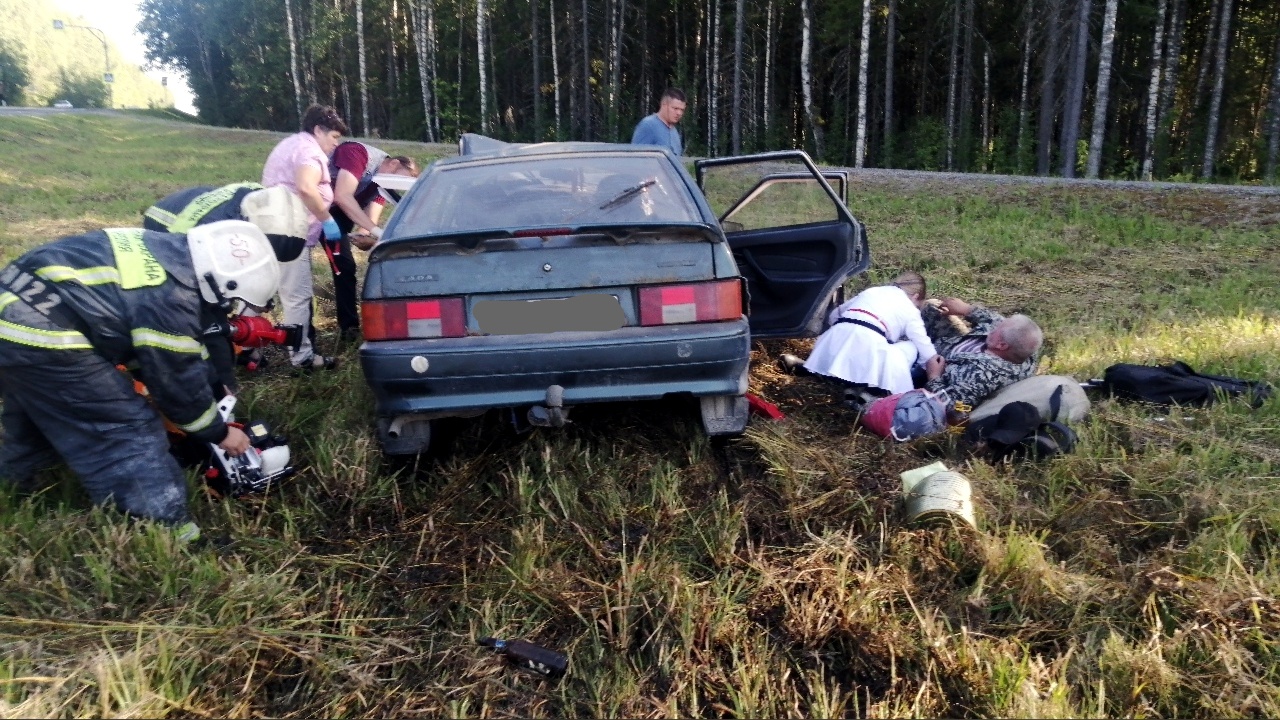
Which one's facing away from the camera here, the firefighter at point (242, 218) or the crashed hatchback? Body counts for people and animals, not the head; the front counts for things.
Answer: the crashed hatchback

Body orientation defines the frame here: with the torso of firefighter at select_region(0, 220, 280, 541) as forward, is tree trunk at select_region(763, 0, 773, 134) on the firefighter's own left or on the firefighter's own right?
on the firefighter's own left

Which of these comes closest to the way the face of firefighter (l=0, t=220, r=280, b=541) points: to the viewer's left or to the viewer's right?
to the viewer's right

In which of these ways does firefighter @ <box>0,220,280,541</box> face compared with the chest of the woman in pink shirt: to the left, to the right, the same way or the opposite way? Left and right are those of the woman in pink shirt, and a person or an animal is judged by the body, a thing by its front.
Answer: the same way

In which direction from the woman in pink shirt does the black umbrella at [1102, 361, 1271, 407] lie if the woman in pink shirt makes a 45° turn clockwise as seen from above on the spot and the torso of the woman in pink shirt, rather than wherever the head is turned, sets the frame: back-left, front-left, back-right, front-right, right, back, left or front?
front

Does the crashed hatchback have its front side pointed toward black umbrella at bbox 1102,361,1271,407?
no

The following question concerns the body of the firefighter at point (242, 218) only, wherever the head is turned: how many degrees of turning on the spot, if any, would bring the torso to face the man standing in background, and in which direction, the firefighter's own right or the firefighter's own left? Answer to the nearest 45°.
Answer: approximately 45° to the firefighter's own left

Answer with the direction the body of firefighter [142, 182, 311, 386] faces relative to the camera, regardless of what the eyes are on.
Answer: to the viewer's right

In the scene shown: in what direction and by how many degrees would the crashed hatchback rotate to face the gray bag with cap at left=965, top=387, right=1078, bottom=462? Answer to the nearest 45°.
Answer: approximately 90° to its right

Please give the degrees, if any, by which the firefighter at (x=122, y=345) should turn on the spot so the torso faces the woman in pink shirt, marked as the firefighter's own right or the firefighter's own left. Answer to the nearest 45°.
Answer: approximately 45° to the firefighter's own left

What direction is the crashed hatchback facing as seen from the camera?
away from the camera
